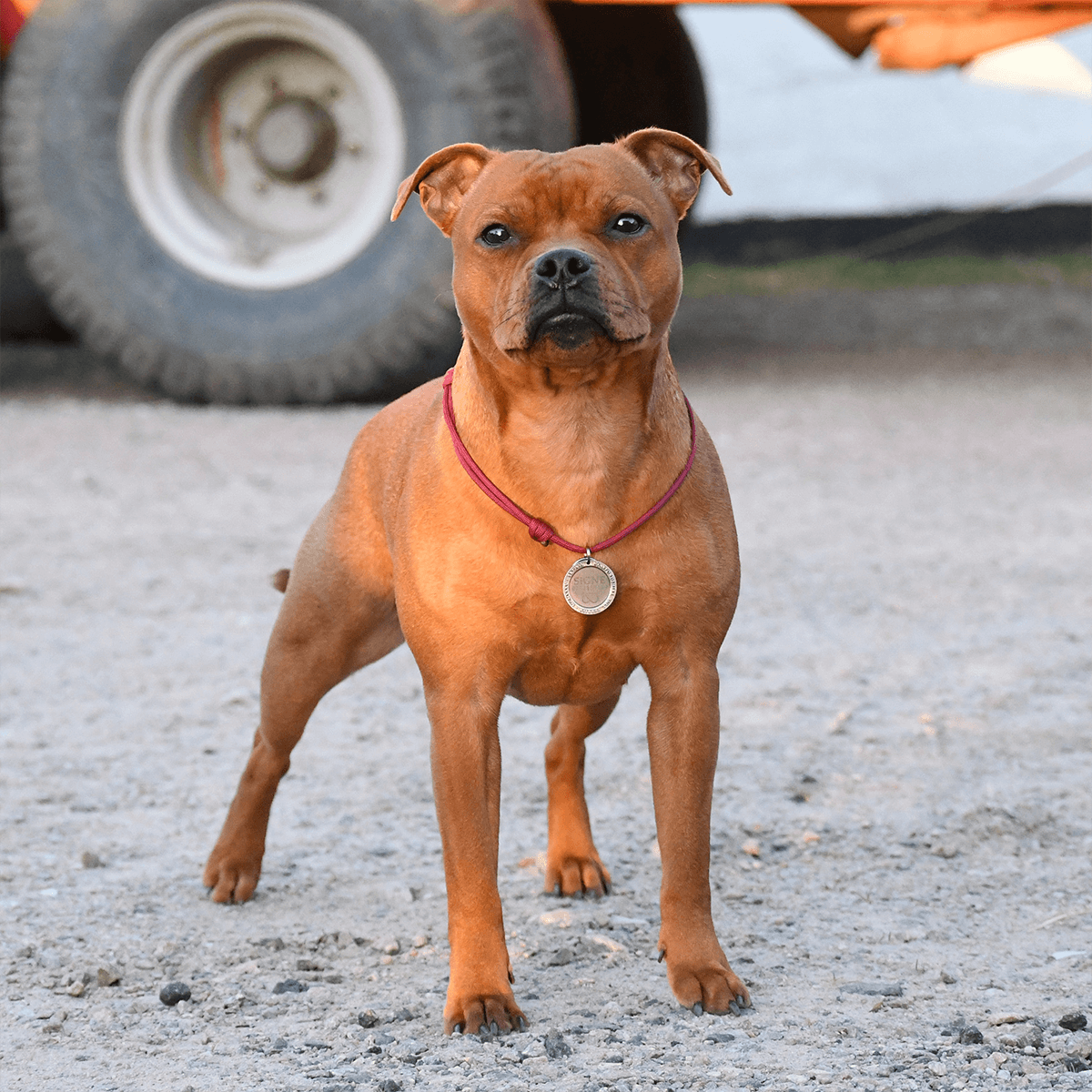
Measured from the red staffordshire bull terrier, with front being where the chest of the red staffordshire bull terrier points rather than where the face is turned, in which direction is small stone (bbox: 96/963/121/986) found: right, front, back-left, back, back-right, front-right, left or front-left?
back-right

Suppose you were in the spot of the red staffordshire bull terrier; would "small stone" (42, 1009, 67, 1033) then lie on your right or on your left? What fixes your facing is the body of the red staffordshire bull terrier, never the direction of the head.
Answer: on your right

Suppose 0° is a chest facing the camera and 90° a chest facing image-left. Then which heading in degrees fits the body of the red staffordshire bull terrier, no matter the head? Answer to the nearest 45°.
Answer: approximately 315°
